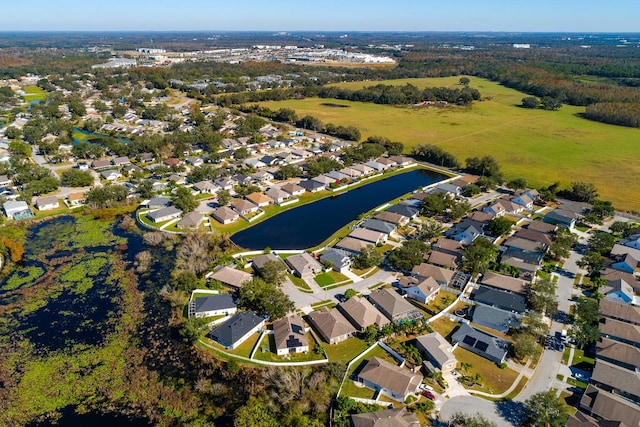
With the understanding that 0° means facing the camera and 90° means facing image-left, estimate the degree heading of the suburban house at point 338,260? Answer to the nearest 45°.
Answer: approximately 315°

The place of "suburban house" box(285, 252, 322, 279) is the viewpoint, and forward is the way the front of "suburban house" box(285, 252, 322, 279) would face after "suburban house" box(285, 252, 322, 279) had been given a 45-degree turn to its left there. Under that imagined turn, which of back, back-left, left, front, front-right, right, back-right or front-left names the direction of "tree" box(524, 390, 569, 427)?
front-right

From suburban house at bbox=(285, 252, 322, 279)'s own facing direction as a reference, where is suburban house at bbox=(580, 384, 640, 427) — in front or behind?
in front

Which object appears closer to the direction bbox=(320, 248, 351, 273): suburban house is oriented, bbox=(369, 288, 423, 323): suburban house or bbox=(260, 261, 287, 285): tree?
the suburban house

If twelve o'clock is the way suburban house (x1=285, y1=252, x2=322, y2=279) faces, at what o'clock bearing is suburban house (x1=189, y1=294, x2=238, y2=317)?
suburban house (x1=189, y1=294, x2=238, y2=317) is roughly at 3 o'clock from suburban house (x1=285, y1=252, x2=322, y2=279).

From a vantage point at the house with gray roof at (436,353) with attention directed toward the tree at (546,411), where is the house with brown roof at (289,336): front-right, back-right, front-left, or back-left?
back-right

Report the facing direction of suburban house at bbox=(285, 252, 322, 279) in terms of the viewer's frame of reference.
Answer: facing the viewer and to the right of the viewer

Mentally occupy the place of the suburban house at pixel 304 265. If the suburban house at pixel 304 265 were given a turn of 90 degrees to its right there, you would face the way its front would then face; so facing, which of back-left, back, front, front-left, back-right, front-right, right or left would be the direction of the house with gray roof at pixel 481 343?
left

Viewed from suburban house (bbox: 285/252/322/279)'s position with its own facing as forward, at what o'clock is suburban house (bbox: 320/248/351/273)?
suburban house (bbox: 320/248/351/273) is roughly at 10 o'clock from suburban house (bbox: 285/252/322/279).

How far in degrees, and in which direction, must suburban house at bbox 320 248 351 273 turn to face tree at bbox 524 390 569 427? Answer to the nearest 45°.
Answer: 0° — it already faces it

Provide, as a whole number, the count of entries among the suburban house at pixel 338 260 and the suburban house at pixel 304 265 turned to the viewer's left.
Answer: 0

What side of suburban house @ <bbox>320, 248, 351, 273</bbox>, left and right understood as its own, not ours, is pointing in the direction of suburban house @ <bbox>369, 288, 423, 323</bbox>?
front

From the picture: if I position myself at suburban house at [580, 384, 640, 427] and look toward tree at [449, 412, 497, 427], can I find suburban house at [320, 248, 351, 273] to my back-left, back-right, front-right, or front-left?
front-right

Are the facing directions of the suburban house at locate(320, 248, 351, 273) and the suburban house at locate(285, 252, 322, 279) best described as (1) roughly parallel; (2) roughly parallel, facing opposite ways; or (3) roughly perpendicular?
roughly parallel

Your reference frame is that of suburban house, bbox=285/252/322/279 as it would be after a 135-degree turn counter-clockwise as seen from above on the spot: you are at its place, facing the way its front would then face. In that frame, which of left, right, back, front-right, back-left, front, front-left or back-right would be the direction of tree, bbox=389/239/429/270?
right

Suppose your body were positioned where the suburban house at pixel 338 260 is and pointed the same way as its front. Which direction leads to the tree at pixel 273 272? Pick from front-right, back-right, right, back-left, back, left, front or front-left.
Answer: right
